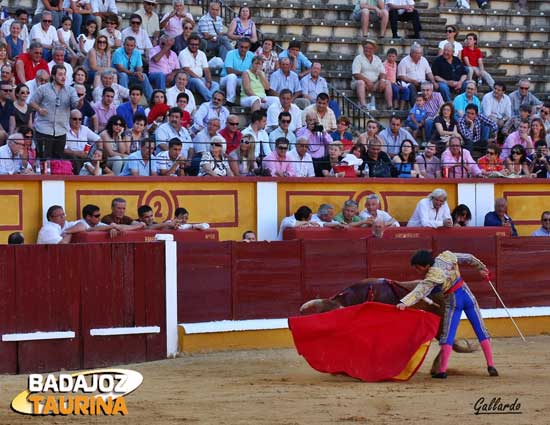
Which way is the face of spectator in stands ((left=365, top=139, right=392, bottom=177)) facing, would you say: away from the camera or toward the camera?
toward the camera

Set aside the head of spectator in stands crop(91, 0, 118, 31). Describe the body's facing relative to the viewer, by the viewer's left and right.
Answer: facing the viewer

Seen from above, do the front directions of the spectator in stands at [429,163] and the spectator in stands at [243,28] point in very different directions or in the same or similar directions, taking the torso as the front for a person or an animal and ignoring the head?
same or similar directions

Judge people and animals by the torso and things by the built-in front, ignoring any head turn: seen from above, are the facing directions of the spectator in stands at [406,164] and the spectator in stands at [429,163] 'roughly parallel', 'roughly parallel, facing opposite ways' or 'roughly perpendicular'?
roughly parallel

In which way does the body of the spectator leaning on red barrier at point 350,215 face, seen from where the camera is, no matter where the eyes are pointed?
toward the camera

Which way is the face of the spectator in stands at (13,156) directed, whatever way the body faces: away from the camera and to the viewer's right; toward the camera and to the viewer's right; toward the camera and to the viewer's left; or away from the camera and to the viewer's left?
toward the camera and to the viewer's right

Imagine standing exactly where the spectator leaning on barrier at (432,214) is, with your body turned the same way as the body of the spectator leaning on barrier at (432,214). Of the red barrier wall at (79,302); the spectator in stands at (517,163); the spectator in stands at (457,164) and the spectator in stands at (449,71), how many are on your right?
1

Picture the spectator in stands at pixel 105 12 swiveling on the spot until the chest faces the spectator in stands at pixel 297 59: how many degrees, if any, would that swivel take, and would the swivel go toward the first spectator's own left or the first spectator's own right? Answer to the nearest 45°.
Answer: approximately 90° to the first spectator's own left

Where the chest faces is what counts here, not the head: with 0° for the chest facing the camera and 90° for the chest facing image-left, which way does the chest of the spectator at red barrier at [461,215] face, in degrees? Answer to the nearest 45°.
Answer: approximately 0°

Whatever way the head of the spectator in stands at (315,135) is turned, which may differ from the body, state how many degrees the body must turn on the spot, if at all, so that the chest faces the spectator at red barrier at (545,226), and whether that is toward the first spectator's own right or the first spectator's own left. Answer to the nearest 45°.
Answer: approximately 90° to the first spectator's own left

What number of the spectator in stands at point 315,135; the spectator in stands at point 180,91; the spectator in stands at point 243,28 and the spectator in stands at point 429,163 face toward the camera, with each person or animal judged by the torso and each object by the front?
4
